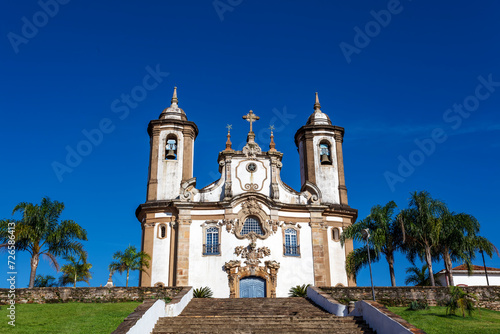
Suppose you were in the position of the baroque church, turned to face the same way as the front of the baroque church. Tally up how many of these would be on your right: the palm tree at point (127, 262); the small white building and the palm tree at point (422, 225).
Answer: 1

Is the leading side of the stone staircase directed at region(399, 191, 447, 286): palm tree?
no

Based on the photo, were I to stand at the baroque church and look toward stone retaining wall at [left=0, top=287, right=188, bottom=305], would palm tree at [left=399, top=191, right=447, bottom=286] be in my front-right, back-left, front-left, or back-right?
back-left

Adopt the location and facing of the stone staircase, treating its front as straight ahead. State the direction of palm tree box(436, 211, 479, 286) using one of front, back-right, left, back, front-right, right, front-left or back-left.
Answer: back-left

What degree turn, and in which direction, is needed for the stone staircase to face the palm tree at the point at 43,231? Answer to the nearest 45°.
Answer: approximately 135° to its right

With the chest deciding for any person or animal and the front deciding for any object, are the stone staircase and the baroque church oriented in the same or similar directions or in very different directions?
same or similar directions

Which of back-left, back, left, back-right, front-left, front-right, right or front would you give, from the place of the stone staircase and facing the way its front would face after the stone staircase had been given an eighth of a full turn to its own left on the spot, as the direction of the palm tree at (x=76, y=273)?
back

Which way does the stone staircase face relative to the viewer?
toward the camera

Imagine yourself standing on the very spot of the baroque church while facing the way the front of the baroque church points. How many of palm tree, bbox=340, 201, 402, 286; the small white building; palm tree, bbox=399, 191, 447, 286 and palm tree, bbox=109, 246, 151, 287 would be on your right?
1

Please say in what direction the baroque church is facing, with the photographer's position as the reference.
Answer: facing the viewer

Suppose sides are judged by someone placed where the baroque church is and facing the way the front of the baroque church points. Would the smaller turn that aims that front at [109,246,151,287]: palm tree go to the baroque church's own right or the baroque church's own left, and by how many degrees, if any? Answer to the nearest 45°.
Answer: approximately 90° to the baroque church's own right

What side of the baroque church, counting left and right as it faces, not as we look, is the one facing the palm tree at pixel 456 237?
left

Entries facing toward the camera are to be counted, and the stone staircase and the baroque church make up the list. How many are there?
2

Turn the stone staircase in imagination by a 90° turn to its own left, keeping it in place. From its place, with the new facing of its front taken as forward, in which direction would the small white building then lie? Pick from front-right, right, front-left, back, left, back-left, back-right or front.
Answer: front-left

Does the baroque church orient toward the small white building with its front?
no

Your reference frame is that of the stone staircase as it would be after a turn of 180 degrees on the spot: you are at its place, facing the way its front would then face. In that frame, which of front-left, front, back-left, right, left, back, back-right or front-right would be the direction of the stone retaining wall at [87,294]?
front-left

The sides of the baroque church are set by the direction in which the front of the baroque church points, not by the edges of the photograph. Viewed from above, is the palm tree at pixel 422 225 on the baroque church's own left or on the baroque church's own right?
on the baroque church's own left

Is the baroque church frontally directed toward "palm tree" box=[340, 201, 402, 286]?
no
